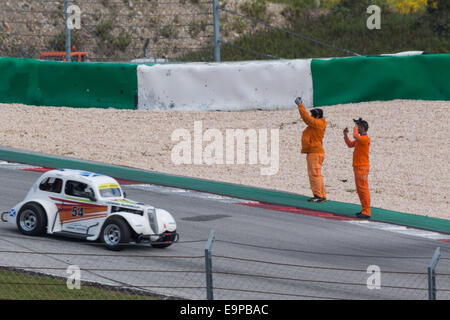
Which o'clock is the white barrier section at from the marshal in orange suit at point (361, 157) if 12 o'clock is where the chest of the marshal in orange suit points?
The white barrier section is roughly at 2 o'clock from the marshal in orange suit.

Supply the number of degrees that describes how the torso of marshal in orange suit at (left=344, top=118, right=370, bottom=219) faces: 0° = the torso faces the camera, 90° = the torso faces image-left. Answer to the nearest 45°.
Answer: approximately 90°

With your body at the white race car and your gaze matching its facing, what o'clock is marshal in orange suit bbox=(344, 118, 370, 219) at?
The marshal in orange suit is roughly at 10 o'clock from the white race car.

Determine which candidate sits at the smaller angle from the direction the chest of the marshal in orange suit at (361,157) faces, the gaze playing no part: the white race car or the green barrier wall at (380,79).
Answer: the white race car

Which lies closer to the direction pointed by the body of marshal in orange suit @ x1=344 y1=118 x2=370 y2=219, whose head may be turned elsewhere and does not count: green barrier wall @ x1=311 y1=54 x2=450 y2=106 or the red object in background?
the red object in background

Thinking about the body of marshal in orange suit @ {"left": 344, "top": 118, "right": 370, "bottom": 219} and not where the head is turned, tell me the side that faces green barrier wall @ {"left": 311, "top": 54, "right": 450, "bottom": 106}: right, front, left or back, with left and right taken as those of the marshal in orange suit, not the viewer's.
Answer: right

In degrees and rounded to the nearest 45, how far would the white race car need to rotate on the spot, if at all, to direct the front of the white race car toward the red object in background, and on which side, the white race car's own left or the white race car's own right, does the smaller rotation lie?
approximately 135° to the white race car's own left

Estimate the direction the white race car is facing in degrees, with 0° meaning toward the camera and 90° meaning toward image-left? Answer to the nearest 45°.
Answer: approximately 315°
